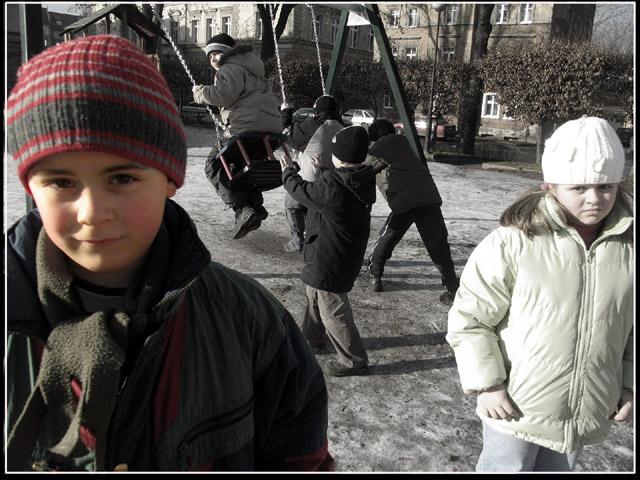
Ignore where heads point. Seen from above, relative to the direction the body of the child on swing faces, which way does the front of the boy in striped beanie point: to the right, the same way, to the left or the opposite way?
to the left

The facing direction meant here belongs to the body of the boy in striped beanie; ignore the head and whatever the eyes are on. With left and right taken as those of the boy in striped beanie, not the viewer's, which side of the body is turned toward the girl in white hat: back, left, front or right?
left

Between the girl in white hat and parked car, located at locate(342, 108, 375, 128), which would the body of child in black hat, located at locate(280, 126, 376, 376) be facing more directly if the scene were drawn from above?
the parked car

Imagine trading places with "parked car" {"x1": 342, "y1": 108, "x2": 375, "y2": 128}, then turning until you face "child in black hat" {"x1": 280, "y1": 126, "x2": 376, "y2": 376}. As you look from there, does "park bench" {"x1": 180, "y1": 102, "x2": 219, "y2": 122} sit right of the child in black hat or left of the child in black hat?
right

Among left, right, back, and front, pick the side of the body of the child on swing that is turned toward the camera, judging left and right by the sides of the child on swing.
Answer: left

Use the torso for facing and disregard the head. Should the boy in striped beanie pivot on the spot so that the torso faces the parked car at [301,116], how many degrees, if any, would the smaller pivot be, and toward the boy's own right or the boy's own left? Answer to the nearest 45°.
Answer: approximately 180°

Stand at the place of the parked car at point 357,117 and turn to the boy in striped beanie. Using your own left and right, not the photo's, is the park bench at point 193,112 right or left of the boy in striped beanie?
right

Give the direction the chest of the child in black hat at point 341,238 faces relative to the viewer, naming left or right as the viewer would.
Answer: facing away from the viewer and to the left of the viewer

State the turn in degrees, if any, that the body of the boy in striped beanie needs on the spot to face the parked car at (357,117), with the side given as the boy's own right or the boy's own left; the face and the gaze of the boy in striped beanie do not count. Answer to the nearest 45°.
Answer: approximately 180°

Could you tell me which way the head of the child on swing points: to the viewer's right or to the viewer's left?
to the viewer's left

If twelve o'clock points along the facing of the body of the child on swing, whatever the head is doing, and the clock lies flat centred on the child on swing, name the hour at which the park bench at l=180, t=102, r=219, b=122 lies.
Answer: The park bench is roughly at 3 o'clock from the child on swing.
